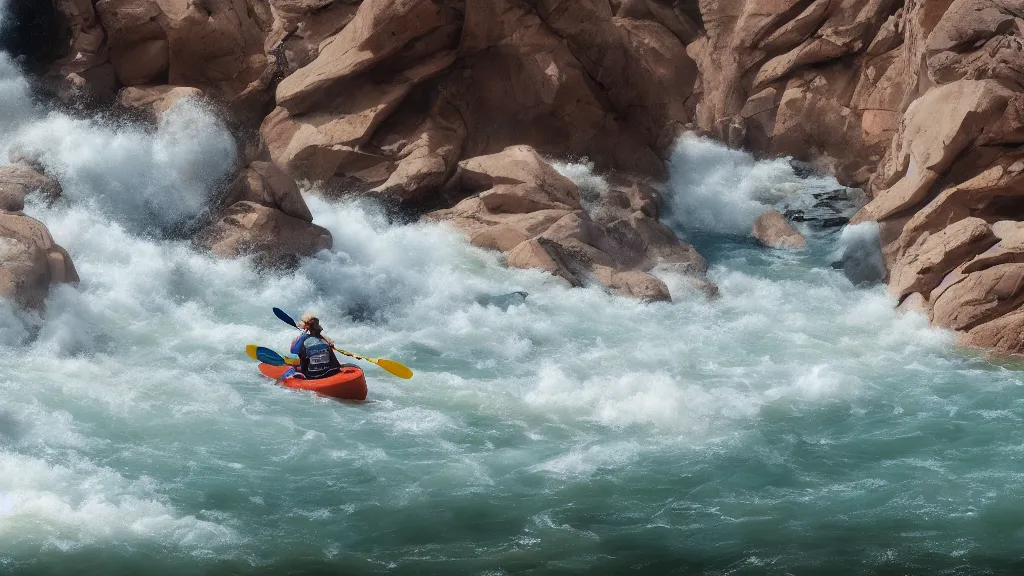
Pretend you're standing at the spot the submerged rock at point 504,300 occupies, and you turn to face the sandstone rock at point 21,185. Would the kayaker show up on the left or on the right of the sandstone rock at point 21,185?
left

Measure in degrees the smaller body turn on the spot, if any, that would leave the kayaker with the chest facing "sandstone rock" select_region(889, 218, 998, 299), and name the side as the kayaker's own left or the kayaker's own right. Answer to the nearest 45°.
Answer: approximately 135° to the kayaker's own right

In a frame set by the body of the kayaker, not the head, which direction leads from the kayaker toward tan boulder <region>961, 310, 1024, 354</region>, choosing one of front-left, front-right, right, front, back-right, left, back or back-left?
back-right

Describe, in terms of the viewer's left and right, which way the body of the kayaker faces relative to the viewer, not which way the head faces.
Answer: facing away from the viewer and to the left of the viewer
